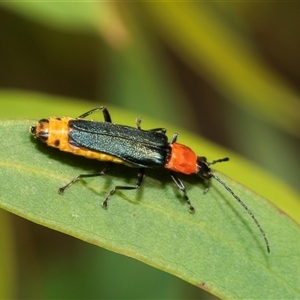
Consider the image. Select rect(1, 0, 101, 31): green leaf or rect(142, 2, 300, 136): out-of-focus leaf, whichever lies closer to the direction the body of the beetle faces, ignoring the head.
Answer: the out-of-focus leaf

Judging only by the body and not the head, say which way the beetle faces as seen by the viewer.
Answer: to the viewer's right

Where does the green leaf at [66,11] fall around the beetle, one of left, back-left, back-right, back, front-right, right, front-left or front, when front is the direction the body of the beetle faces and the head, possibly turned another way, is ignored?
back-left

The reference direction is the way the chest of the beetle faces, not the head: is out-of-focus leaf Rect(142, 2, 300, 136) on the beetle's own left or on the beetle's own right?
on the beetle's own left
